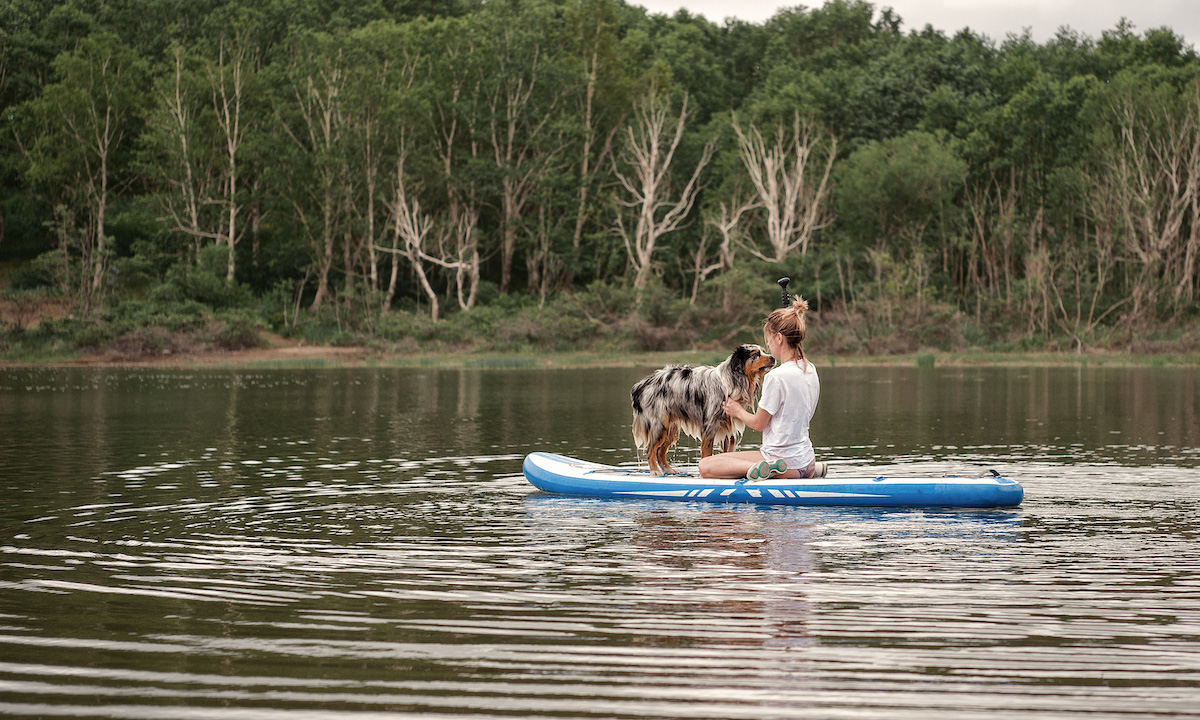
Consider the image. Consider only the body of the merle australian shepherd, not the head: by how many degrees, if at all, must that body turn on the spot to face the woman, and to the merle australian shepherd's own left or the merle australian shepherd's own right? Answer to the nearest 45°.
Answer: approximately 45° to the merle australian shepherd's own right

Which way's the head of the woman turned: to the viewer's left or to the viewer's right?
to the viewer's left

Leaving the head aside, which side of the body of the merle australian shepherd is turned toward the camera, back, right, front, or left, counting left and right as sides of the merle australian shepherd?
right

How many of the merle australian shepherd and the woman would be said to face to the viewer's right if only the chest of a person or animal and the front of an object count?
1

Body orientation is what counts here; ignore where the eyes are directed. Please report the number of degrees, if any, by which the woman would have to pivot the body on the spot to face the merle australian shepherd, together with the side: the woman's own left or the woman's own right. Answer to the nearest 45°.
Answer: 0° — they already face it

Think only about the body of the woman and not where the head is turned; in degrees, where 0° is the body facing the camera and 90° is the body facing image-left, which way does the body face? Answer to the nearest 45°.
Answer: approximately 135°
